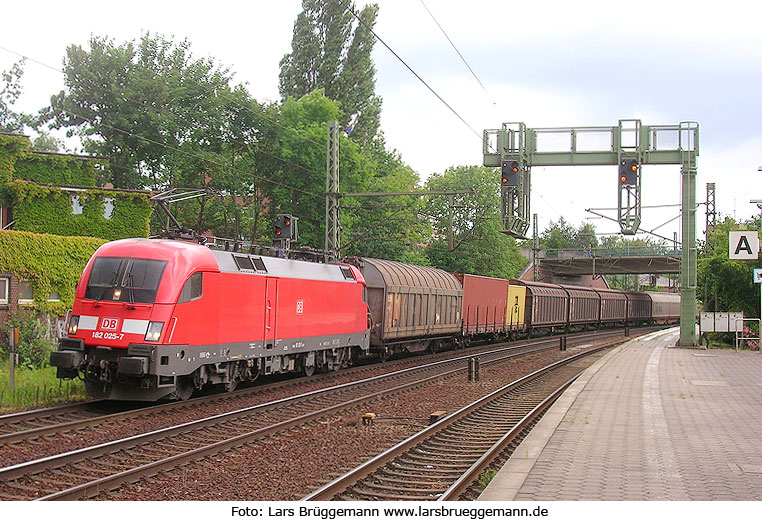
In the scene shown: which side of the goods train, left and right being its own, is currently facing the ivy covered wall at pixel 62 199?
right

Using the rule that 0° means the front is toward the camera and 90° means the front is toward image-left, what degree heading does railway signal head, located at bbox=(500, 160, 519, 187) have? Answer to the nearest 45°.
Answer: approximately 0°

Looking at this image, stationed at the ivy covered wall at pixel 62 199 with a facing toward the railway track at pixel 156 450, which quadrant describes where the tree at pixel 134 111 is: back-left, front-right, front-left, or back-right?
back-left

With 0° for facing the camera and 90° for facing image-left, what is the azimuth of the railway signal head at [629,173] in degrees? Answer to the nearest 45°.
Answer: approximately 0°

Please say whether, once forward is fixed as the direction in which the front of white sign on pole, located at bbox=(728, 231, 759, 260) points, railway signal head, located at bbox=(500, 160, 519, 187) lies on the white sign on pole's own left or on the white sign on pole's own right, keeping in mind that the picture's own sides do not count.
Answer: on the white sign on pole's own right

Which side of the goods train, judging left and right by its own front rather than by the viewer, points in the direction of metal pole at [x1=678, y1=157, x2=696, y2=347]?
back

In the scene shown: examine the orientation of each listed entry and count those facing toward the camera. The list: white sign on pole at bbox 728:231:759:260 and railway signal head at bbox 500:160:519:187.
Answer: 2

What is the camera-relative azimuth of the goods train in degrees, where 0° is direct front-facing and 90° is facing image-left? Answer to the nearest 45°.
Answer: approximately 45°
